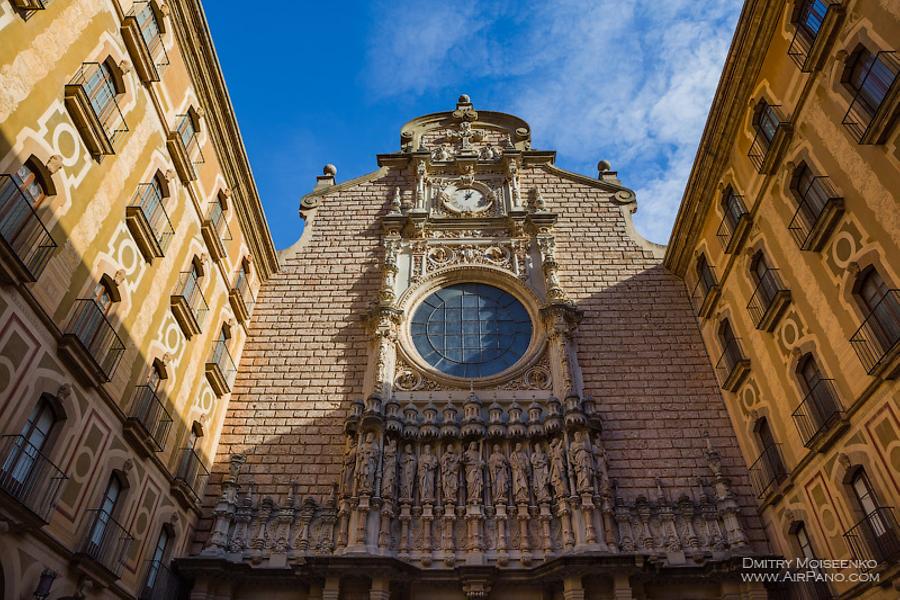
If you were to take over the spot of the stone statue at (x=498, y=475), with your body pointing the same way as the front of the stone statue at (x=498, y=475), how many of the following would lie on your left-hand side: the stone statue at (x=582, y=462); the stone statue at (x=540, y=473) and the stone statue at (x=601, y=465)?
3

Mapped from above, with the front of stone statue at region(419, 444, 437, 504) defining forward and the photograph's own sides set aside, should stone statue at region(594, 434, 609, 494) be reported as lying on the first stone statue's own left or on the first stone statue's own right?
on the first stone statue's own left

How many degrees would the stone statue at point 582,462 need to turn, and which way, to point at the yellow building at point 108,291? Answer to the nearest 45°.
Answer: approximately 45° to its right

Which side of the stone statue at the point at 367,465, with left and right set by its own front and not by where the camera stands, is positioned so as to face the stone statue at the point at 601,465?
left

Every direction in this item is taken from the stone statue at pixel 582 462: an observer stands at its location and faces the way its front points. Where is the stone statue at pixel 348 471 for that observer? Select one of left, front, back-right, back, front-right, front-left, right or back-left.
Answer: right

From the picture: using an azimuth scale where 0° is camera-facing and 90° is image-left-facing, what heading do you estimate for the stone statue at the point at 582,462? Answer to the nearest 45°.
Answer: approximately 0°

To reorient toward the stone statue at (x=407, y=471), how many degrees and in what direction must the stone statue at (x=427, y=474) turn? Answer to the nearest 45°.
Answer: approximately 90° to its right

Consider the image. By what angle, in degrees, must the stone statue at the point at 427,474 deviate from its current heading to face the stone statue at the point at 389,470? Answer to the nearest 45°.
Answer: approximately 90° to its right
